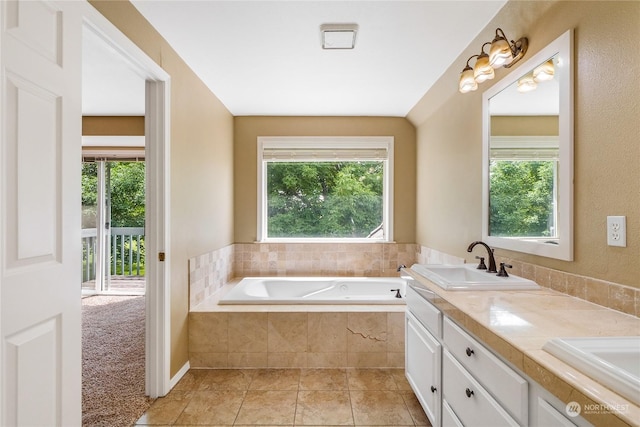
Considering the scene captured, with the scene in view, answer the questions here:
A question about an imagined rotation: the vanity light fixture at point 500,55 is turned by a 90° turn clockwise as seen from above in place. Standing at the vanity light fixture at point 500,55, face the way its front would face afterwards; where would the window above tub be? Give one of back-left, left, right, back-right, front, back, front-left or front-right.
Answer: front

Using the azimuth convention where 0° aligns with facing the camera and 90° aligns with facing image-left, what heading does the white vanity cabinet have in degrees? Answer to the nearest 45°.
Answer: approximately 45°

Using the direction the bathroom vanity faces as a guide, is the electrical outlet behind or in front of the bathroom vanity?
behind

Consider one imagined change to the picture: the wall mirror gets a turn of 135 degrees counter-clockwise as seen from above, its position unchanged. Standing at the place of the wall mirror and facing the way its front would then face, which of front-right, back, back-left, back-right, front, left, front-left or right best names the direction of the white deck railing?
back

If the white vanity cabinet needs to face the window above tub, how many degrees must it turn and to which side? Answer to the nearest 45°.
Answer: approximately 90° to its right

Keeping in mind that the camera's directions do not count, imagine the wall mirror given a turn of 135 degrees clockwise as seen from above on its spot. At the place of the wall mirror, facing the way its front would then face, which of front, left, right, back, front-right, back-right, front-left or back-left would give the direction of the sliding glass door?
left

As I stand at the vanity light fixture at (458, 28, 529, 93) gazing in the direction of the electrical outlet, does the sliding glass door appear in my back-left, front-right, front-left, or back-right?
back-right

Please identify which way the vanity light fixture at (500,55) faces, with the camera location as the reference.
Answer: facing the viewer and to the left of the viewer
